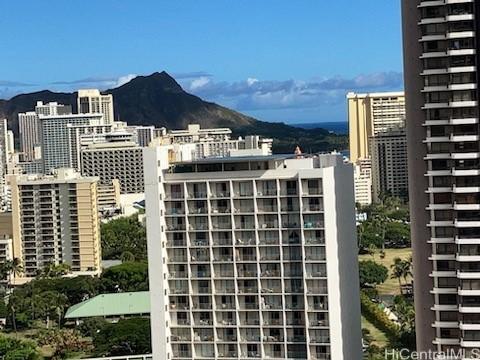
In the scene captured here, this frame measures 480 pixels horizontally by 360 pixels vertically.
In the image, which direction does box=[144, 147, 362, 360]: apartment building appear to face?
toward the camera

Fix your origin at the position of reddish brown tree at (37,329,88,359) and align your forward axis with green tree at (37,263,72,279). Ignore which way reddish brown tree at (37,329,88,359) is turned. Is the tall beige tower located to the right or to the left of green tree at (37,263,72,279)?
right

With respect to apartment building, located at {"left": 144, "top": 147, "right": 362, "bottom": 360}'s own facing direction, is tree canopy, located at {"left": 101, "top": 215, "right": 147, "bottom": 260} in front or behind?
behind

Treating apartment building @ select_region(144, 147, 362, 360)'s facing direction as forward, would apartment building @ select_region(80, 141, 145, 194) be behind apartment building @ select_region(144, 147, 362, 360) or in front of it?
behind

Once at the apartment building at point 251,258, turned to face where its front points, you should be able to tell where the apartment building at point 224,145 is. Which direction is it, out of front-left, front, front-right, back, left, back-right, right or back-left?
back

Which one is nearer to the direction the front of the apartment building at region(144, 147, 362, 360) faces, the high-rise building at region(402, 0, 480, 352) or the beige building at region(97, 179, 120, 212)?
the high-rise building

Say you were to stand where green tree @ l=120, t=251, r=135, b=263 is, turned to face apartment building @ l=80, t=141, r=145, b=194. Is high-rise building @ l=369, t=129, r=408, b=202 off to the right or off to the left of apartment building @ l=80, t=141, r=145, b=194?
right

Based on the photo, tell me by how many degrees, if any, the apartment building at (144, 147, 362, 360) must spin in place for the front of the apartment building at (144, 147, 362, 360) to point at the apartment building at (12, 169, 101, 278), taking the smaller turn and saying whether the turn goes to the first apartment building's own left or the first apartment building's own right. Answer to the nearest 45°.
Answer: approximately 180°

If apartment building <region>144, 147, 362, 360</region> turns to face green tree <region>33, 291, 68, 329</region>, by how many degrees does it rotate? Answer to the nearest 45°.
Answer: approximately 135° to its right

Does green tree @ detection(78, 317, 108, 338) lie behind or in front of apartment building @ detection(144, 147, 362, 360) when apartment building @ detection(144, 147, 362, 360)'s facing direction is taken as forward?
behind

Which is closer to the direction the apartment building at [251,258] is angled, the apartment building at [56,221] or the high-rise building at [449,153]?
the high-rise building

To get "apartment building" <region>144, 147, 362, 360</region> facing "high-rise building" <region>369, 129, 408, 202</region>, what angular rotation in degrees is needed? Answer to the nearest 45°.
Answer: approximately 180°

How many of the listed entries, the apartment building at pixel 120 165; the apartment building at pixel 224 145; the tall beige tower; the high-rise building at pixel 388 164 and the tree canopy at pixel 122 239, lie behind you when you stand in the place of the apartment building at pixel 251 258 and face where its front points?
5
